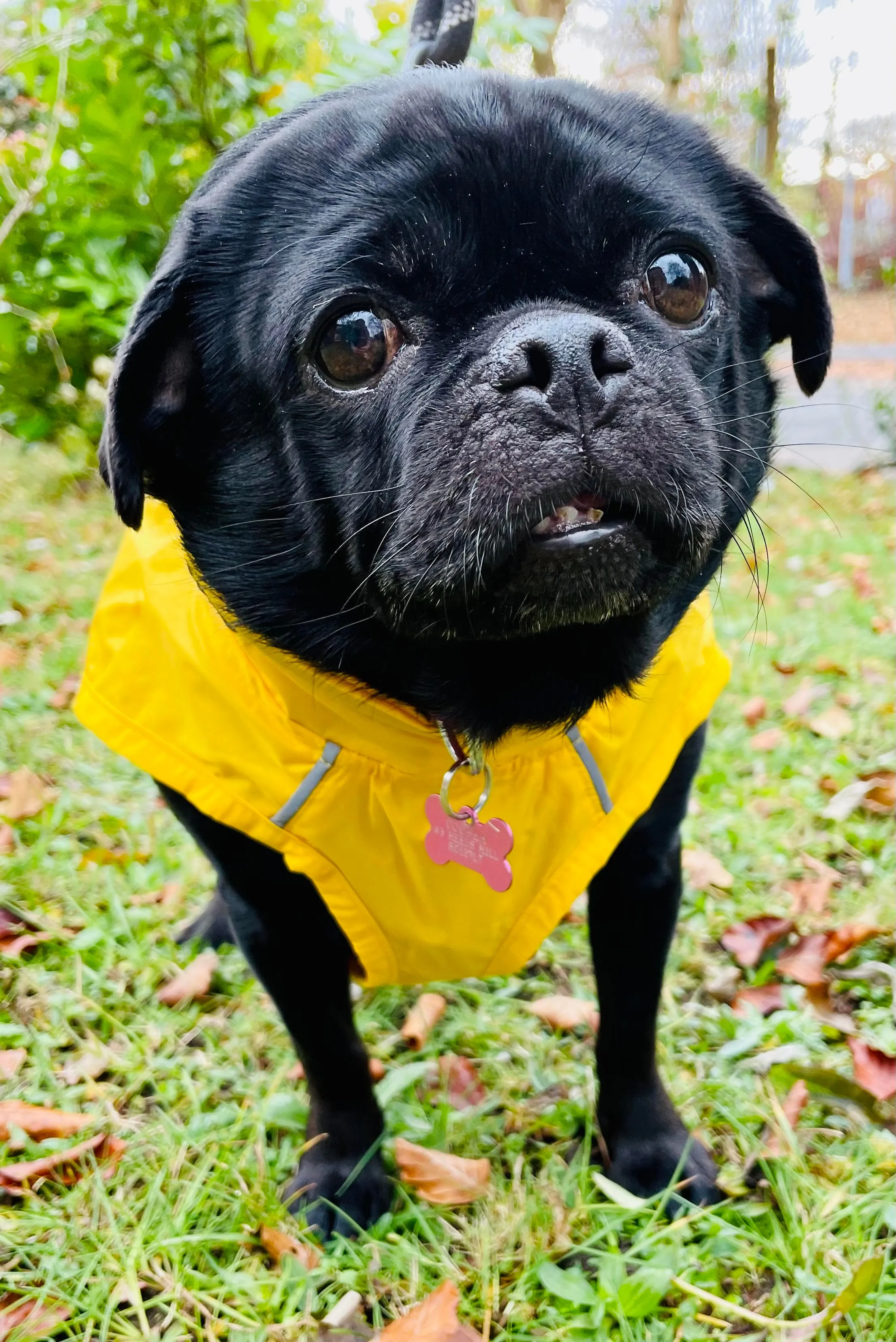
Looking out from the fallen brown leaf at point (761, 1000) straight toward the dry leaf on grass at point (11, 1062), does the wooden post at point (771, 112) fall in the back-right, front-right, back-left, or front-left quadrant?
back-right

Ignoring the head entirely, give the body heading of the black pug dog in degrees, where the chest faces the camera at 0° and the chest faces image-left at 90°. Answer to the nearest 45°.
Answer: approximately 0°
